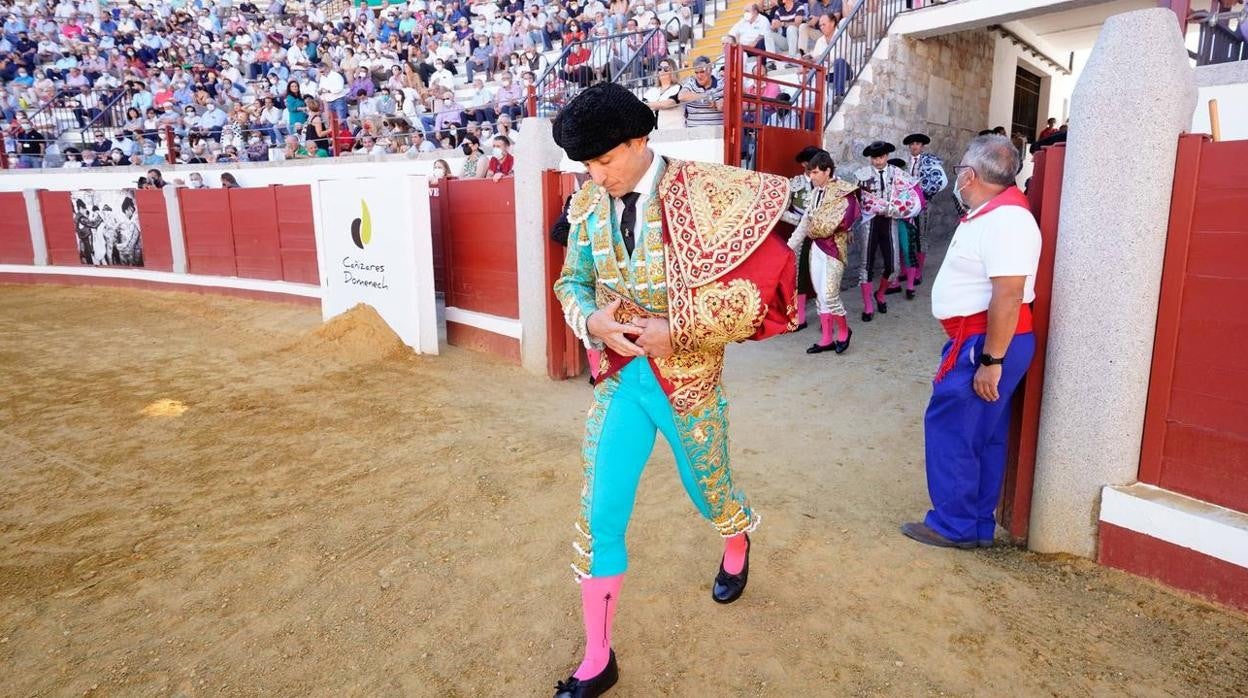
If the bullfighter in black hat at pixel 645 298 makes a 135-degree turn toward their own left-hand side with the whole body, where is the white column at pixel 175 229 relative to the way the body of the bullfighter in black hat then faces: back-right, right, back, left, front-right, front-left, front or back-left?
back-left

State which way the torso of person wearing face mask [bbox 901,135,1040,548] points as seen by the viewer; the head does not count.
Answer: to the viewer's left

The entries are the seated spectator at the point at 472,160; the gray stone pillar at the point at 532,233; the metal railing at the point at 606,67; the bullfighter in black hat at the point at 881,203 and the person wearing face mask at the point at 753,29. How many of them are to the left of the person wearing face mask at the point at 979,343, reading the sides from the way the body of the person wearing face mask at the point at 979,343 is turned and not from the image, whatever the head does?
0

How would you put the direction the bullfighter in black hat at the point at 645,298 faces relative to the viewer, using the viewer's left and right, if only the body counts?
facing the viewer and to the left of the viewer

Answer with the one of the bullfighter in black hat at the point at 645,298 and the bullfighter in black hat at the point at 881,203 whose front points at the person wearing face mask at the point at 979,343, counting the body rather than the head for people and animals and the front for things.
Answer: the bullfighter in black hat at the point at 881,203

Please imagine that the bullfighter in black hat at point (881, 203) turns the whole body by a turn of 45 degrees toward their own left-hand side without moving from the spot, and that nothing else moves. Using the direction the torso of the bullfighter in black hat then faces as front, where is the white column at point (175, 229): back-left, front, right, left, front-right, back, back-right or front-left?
back-right

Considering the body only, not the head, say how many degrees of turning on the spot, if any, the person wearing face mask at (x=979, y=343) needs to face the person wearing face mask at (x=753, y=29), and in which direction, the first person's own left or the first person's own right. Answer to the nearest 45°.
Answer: approximately 90° to the first person's own right

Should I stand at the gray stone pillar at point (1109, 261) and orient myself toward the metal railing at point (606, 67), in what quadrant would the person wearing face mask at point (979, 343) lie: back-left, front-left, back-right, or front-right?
front-left

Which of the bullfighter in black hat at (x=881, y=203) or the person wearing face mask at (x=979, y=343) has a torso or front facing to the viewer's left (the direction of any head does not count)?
the person wearing face mask

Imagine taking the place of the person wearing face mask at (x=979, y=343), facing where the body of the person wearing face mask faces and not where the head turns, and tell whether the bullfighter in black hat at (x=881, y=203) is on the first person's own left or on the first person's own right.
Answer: on the first person's own right

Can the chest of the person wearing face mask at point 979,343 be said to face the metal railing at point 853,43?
no

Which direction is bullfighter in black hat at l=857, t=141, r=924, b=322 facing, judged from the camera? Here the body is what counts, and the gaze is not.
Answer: toward the camera

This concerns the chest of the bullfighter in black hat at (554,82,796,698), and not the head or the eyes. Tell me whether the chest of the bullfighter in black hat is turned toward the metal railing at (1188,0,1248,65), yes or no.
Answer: no

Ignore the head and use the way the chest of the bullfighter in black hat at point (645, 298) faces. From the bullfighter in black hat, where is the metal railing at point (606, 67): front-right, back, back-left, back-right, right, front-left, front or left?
back-right

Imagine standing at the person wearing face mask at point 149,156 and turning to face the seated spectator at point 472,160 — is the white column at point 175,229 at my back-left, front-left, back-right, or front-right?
front-right

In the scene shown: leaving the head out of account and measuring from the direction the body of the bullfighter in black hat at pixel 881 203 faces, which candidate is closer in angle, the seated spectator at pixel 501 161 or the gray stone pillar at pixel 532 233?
the gray stone pillar

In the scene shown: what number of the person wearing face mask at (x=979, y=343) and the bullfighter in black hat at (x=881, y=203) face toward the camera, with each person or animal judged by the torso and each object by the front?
1
